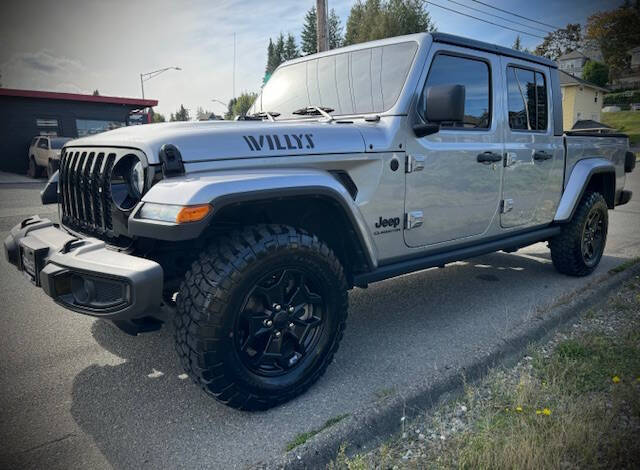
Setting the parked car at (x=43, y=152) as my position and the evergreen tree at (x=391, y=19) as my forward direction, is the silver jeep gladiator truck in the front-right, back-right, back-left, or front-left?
back-right

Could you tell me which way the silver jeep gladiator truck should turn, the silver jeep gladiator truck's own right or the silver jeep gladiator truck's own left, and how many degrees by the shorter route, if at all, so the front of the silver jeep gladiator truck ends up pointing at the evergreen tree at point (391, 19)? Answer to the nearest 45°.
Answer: approximately 135° to the silver jeep gladiator truck's own right

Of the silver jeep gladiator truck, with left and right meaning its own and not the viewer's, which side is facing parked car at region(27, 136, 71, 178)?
right

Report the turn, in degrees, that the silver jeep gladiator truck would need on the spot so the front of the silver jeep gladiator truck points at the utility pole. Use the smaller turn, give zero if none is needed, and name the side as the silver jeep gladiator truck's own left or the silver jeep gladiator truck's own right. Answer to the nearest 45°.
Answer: approximately 135° to the silver jeep gladiator truck's own right

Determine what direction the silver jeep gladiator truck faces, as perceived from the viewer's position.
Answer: facing the viewer and to the left of the viewer

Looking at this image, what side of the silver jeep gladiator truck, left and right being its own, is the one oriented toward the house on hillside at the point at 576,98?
back
